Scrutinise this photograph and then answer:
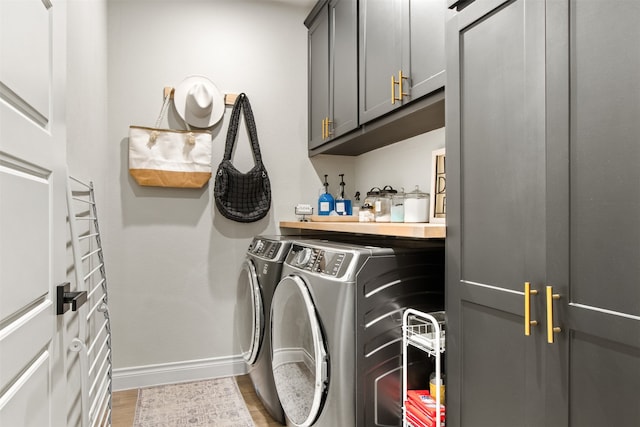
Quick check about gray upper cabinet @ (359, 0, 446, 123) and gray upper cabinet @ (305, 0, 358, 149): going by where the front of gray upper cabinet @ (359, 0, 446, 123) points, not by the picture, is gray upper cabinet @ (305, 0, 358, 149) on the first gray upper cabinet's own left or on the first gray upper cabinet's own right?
on the first gray upper cabinet's own right

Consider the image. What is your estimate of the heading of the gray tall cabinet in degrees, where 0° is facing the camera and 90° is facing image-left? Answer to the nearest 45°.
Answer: approximately 45°

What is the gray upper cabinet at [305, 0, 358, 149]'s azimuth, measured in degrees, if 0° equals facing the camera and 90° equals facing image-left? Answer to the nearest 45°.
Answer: approximately 45°

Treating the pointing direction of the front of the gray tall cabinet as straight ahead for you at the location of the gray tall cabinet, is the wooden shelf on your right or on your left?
on your right

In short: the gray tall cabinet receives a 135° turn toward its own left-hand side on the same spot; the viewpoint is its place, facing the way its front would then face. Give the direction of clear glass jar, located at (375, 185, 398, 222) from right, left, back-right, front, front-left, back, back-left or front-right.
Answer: back-left

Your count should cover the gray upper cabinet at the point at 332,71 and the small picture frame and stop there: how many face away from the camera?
0

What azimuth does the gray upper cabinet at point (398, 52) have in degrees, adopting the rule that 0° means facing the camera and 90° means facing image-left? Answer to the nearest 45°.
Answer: approximately 45°

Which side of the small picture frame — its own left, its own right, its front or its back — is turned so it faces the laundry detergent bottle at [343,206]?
right

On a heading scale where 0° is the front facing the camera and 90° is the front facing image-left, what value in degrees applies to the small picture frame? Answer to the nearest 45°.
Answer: approximately 45°
